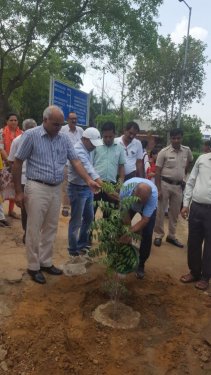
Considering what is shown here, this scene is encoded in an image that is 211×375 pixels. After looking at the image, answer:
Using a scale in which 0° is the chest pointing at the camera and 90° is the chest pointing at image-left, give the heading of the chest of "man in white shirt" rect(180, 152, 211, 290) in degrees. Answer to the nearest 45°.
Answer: approximately 45°

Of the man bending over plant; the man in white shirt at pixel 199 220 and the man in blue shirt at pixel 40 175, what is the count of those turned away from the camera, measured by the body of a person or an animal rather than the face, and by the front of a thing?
0

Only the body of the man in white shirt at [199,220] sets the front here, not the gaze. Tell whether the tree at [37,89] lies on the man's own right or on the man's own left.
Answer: on the man's own right

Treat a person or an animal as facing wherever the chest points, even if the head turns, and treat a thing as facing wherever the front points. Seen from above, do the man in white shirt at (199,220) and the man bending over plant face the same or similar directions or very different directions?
same or similar directions

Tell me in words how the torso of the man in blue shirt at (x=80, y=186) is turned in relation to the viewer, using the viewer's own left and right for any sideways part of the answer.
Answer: facing the viewer and to the right of the viewer

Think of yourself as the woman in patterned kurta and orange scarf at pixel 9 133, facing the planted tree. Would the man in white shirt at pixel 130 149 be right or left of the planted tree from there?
left

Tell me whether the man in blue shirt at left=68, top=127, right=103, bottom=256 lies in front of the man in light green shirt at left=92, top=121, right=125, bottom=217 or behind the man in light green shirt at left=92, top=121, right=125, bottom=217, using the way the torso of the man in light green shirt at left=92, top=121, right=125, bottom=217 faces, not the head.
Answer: in front

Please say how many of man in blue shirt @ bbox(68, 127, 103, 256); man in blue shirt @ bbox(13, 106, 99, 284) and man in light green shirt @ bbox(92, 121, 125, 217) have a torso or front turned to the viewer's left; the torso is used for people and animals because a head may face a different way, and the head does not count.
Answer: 0

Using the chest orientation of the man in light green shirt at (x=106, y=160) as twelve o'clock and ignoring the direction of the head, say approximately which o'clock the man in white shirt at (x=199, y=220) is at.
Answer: The man in white shirt is roughly at 10 o'clock from the man in light green shirt.

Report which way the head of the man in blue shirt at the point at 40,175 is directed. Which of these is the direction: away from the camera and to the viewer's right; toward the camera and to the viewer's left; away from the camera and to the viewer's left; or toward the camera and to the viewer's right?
toward the camera and to the viewer's right
